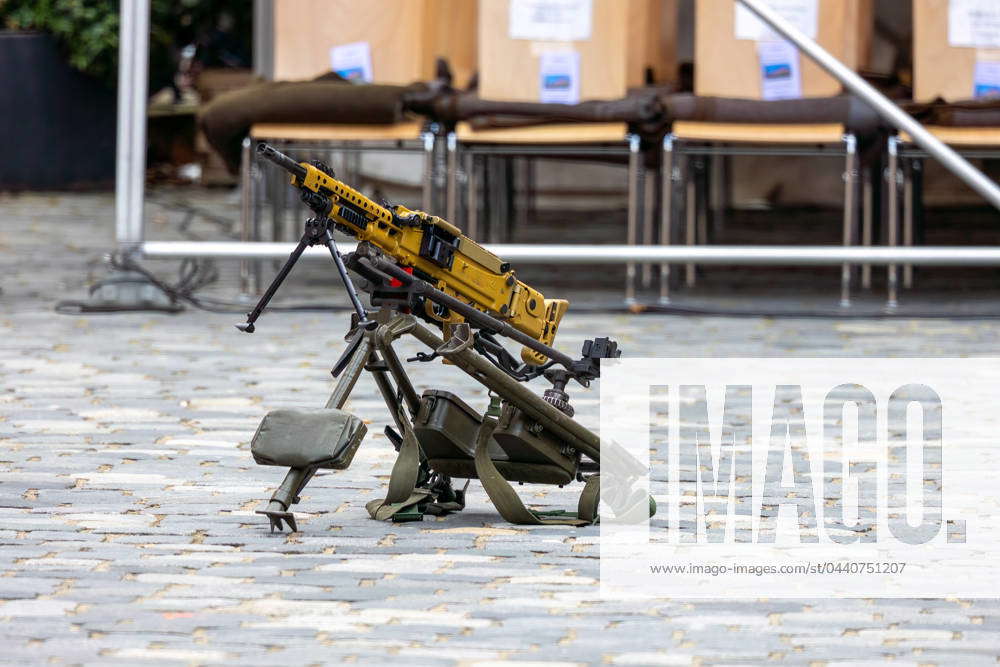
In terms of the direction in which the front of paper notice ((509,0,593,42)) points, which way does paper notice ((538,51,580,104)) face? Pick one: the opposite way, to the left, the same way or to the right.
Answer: the same way

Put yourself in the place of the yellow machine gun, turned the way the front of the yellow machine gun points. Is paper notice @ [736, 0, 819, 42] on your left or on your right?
on your right

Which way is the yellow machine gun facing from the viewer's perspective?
to the viewer's left

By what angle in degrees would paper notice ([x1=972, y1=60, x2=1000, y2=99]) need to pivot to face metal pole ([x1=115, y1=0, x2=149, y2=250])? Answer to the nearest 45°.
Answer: approximately 90° to its right

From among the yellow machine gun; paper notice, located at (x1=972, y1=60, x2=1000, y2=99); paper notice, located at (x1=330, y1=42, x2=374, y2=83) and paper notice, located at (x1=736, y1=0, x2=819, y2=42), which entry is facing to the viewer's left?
the yellow machine gun

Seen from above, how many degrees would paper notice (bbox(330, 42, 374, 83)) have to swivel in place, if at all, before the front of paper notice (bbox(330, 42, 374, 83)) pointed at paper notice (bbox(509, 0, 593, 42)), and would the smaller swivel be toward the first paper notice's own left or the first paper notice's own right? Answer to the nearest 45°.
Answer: approximately 45° to the first paper notice's own left

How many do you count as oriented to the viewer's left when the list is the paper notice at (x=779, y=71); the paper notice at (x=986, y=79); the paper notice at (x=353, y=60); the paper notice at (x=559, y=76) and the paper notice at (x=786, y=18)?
0

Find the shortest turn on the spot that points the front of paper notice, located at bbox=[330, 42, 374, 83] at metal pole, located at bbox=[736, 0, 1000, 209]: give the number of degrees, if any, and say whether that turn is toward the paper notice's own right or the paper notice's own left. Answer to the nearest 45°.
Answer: approximately 45° to the paper notice's own left

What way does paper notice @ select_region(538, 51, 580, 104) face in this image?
toward the camera

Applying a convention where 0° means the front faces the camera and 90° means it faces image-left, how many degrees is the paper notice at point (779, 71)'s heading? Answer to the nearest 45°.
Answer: approximately 0°

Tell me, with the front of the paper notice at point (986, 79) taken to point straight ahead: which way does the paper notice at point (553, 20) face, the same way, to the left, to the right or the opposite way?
the same way

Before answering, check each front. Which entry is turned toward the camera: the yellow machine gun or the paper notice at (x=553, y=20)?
the paper notice

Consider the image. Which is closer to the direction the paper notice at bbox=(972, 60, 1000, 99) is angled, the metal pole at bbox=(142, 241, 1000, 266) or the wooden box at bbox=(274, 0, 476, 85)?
the metal pole

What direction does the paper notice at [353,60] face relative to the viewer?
toward the camera
